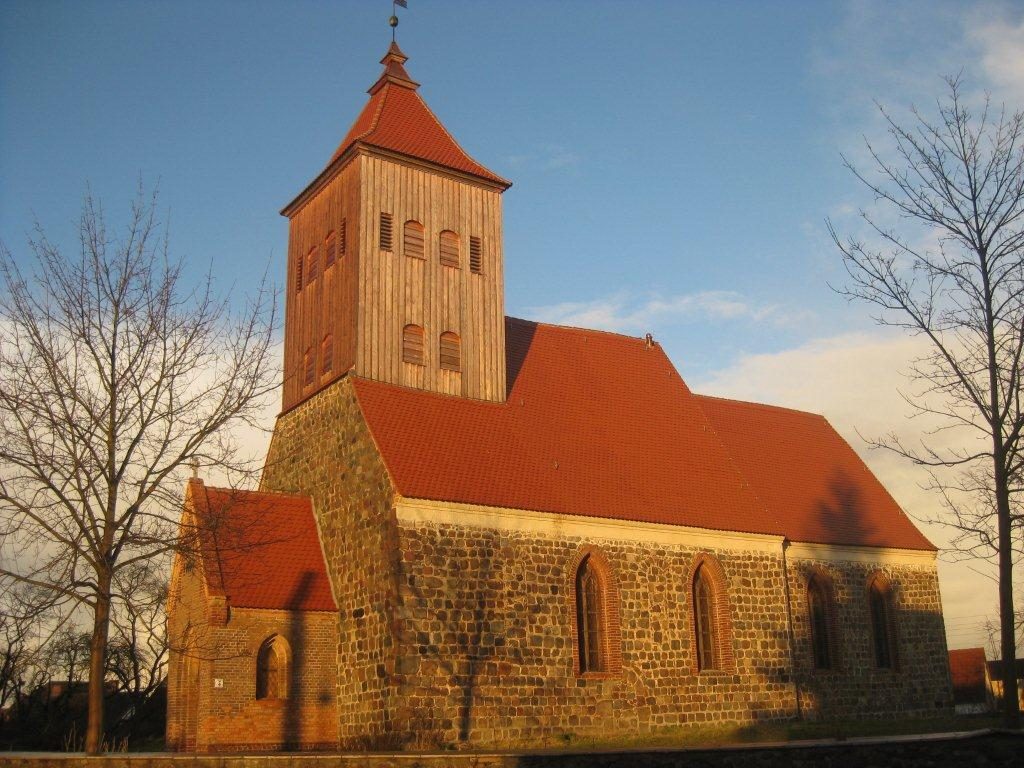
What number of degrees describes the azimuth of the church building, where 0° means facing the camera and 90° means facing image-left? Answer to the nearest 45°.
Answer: approximately 45°
